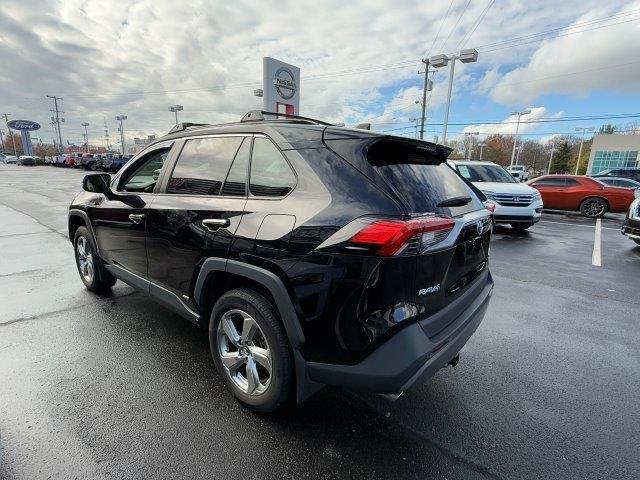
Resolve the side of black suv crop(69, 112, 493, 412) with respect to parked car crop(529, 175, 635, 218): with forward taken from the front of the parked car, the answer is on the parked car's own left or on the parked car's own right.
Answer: on the parked car's own left

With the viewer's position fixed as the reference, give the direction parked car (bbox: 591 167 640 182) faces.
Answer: facing to the left of the viewer

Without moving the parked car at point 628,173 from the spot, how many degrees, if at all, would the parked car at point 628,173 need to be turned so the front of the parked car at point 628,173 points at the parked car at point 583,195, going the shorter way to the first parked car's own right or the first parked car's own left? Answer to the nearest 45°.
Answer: approximately 90° to the first parked car's own left

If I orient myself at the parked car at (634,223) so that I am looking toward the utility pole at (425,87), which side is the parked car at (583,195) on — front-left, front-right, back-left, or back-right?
front-right

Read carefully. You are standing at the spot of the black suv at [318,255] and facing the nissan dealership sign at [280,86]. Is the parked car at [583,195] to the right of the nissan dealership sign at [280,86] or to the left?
right

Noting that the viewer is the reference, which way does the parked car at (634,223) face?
facing the viewer and to the left of the viewer

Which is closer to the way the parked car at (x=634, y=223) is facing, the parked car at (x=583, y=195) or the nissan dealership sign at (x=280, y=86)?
the nissan dealership sign

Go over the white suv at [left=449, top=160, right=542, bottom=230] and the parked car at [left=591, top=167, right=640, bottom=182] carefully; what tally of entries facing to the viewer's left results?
1

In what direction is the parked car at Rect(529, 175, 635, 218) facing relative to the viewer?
to the viewer's left

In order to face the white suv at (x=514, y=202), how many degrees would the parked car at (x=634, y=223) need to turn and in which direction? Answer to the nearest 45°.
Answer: approximately 45° to its right

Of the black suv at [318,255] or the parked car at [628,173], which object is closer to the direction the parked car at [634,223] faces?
the black suv

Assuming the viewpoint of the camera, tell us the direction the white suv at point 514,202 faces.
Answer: facing the viewer and to the right of the viewer

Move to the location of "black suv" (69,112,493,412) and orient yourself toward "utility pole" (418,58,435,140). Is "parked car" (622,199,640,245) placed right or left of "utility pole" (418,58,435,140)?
right

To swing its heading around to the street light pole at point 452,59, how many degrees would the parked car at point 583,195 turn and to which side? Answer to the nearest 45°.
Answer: approximately 45° to its right
